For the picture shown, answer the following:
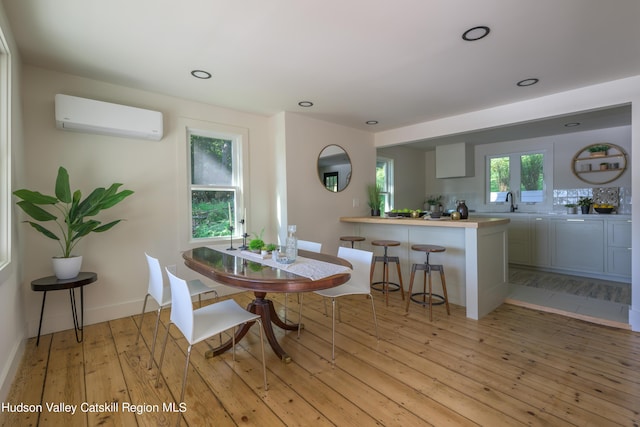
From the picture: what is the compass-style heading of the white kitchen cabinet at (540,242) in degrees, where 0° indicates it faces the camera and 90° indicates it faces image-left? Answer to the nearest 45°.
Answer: approximately 0°

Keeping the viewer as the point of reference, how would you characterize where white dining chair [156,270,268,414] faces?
facing away from the viewer and to the right of the viewer

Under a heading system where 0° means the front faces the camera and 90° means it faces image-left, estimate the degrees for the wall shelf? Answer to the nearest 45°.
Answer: approximately 0°

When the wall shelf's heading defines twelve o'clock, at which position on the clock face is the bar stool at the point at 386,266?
The bar stool is roughly at 1 o'clock from the wall shelf.

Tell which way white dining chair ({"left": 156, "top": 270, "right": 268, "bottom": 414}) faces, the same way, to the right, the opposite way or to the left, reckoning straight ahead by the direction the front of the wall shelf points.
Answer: the opposite way

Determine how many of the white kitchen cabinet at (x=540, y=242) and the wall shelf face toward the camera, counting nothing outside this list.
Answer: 2
